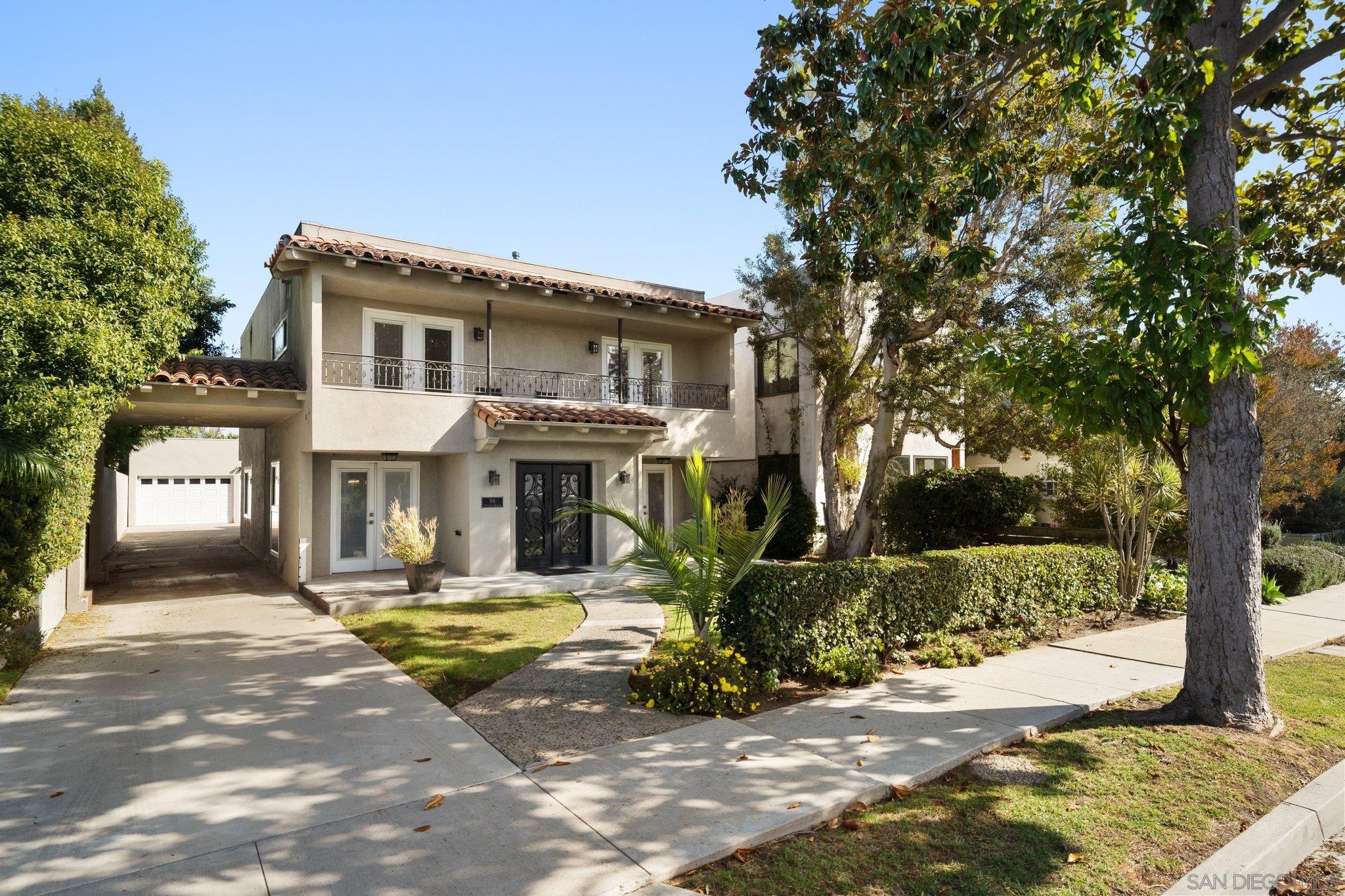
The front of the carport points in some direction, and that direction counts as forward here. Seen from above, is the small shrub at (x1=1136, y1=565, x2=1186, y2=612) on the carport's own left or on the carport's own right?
on the carport's own left

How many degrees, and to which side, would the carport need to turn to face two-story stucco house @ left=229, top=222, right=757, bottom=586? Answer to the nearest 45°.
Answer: approximately 90° to its left

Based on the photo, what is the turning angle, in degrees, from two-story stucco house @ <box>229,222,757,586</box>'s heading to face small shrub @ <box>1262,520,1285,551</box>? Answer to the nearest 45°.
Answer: approximately 45° to its left

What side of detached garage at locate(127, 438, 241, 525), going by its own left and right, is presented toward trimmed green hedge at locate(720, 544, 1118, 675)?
front

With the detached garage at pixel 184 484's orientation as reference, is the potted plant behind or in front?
in front

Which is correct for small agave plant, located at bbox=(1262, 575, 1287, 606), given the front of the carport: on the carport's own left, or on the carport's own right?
on the carport's own left

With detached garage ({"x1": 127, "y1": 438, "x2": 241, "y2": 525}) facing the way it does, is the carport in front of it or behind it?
in front
